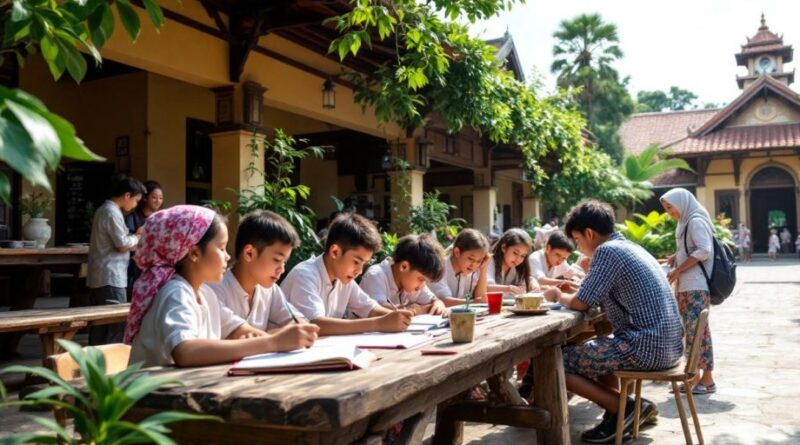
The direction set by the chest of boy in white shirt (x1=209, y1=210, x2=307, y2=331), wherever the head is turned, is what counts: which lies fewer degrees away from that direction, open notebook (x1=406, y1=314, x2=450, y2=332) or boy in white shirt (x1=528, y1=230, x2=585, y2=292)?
the open notebook

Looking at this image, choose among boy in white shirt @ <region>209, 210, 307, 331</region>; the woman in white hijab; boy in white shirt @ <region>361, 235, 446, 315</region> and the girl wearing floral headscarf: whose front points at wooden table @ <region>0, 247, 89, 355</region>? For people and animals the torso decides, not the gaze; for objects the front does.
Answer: the woman in white hijab

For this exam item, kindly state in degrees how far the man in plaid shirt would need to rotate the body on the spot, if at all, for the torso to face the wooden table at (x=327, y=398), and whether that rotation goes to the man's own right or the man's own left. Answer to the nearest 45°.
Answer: approximately 90° to the man's own left

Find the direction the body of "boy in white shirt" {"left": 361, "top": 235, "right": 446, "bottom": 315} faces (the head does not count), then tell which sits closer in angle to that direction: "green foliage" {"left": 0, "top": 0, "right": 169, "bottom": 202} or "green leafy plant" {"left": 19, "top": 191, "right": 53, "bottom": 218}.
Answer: the green foliage

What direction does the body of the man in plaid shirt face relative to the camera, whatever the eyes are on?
to the viewer's left

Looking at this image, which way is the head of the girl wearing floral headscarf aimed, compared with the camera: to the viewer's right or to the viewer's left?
to the viewer's right

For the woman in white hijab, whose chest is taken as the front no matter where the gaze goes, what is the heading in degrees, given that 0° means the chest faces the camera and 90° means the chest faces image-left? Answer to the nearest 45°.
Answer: approximately 90°

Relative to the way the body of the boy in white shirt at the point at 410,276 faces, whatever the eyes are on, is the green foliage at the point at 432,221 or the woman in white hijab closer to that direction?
the woman in white hijab

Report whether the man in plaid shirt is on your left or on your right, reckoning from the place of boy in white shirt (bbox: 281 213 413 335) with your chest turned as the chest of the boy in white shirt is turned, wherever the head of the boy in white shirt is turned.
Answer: on your left

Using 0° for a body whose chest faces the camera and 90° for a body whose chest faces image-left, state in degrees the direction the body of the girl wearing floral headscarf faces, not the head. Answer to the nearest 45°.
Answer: approximately 270°

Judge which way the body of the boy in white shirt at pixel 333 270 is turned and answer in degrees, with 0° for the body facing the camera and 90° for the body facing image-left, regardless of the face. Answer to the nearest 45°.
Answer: approximately 315°
